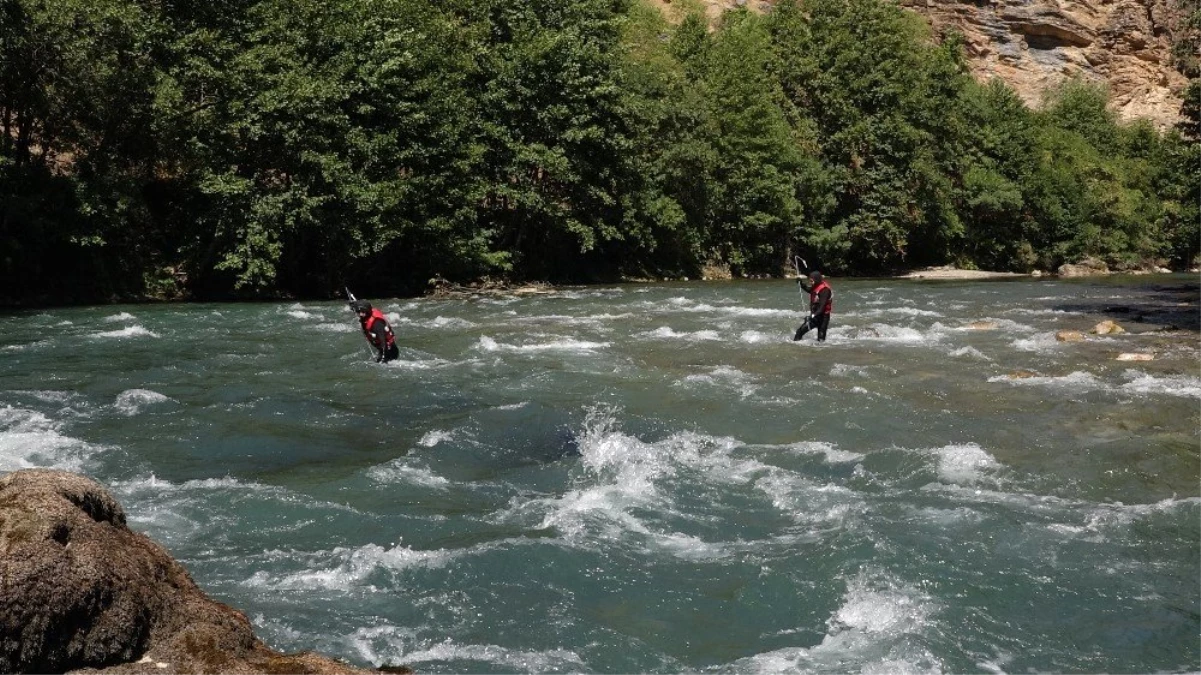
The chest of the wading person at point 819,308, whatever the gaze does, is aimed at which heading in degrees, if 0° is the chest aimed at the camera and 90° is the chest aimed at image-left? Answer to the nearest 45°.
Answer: approximately 90°

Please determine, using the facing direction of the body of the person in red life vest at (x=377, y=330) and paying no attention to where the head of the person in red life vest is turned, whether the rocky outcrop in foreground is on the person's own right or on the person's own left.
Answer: on the person's own left

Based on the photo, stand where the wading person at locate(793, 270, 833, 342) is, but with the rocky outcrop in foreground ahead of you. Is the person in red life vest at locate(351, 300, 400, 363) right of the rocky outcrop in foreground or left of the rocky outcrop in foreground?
right

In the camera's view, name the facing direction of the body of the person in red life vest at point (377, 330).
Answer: to the viewer's left
